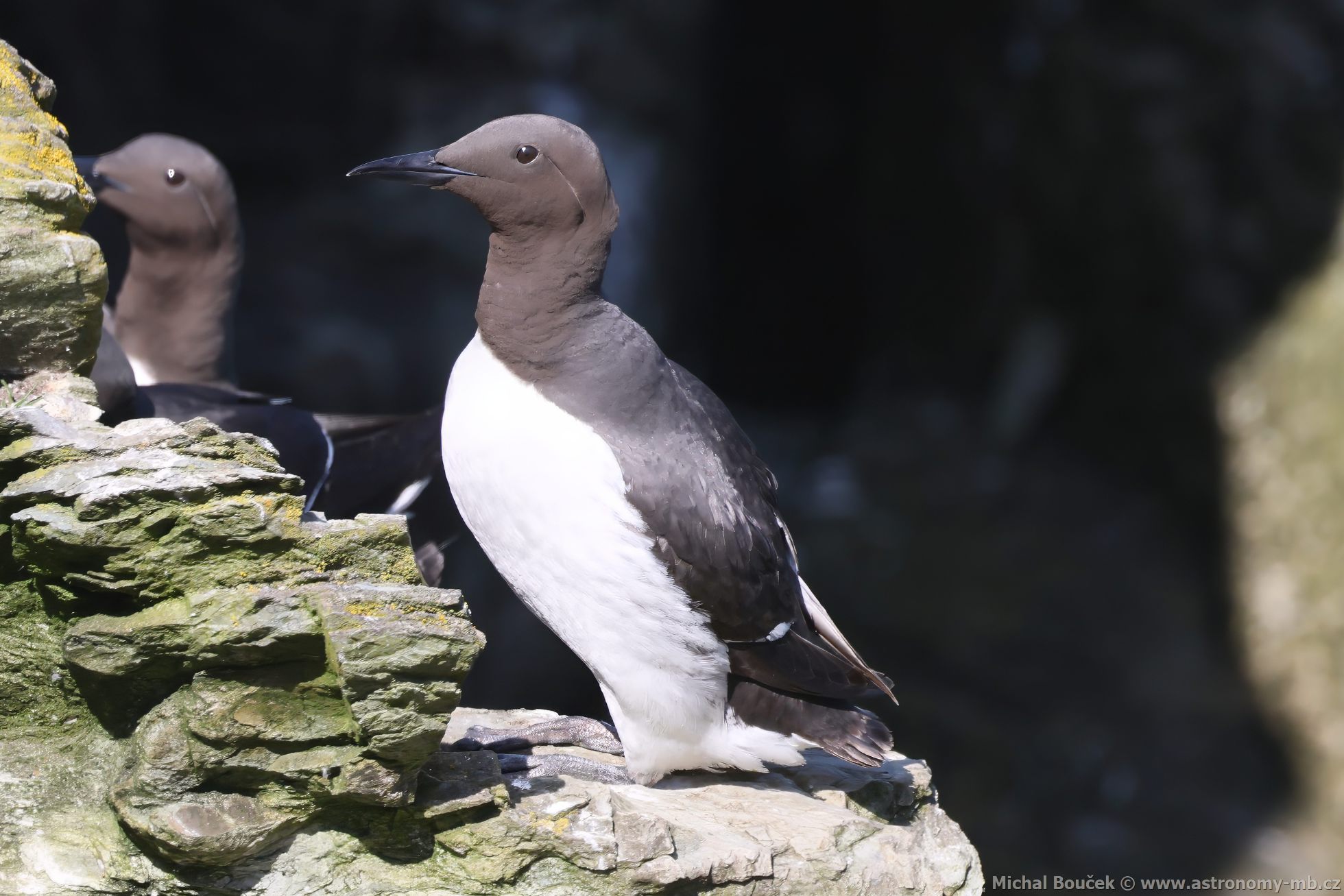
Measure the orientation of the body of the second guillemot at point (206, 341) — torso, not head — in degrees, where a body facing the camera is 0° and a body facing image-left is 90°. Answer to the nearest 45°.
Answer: approximately 90°

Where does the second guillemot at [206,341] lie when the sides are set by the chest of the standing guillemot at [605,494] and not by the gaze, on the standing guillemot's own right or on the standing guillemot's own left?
on the standing guillemot's own right

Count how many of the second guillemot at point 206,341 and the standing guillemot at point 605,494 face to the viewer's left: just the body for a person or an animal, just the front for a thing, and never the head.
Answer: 2

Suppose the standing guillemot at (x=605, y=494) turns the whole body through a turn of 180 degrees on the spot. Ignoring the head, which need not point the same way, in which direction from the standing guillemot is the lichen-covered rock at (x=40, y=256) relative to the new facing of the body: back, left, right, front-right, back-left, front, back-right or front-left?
back

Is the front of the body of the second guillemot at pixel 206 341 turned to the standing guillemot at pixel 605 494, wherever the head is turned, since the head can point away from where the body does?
no

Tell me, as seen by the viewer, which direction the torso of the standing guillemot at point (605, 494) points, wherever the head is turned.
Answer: to the viewer's left

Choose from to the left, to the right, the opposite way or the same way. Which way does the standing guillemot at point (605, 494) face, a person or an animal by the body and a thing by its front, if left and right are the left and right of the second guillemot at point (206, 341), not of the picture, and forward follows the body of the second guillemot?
the same way
